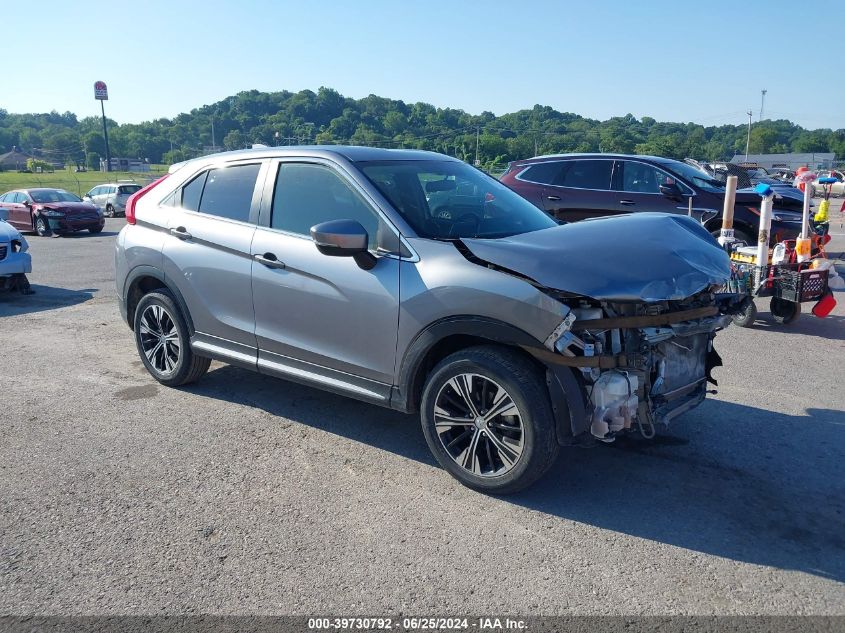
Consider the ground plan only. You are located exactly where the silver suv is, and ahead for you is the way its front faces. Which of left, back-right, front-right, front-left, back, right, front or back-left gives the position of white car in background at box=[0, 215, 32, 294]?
back

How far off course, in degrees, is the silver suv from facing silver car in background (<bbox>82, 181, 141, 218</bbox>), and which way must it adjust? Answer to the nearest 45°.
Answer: approximately 180°

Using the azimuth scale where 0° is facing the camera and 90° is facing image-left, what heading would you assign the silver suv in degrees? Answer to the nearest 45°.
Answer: approximately 315°

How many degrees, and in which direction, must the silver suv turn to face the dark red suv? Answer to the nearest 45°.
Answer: approximately 90° to its left

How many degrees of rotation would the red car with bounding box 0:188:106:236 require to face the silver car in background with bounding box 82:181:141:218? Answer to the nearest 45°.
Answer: approximately 135° to its left

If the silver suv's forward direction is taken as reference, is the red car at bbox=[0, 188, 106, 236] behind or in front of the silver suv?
behind

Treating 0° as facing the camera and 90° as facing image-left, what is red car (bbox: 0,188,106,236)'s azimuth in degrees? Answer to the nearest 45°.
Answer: approximately 315°
